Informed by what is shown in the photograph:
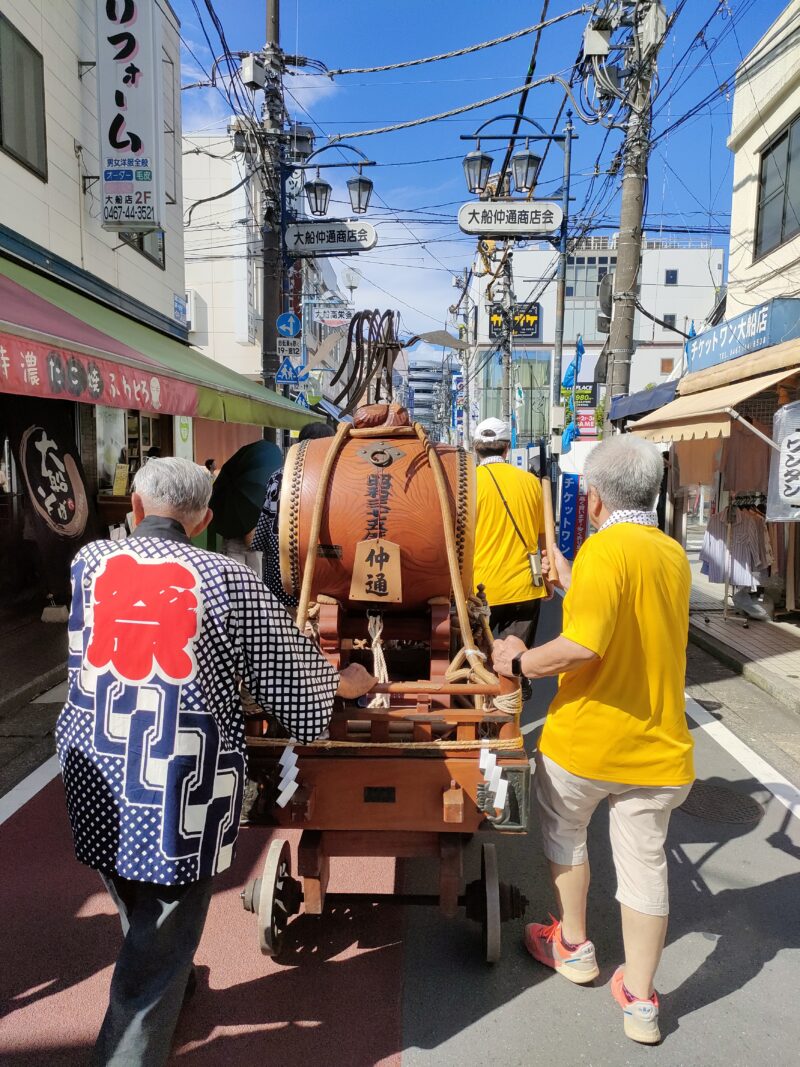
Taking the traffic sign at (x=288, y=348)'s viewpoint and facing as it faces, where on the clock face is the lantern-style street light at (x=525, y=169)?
The lantern-style street light is roughly at 9 o'clock from the traffic sign.

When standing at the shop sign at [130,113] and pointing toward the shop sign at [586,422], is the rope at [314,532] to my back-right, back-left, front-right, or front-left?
back-right

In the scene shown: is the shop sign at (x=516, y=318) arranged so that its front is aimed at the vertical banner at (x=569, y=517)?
yes

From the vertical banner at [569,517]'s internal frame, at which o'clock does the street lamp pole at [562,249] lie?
The street lamp pole is roughly at 6 o'clock from the vertical banner.

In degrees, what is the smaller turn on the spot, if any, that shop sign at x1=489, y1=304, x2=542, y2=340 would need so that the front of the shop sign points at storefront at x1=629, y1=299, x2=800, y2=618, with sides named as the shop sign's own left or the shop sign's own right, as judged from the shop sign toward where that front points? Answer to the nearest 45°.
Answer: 0° — it already faces it

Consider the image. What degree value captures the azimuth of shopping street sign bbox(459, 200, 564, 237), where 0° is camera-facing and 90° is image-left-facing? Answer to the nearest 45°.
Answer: approximately 0°

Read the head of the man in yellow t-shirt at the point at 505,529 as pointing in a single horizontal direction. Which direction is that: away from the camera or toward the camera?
away from the camera

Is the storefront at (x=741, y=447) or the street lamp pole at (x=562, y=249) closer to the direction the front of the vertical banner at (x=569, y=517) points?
the storefront

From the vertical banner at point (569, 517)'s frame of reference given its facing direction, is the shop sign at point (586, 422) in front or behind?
behind

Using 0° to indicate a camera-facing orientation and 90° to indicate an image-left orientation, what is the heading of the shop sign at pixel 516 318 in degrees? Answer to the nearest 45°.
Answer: approximately 0°

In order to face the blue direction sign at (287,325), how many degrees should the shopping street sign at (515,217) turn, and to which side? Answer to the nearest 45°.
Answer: approximately 90° to its right

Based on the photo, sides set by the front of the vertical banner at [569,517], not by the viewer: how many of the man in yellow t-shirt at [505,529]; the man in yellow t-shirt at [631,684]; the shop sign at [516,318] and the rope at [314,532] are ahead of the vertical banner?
3
